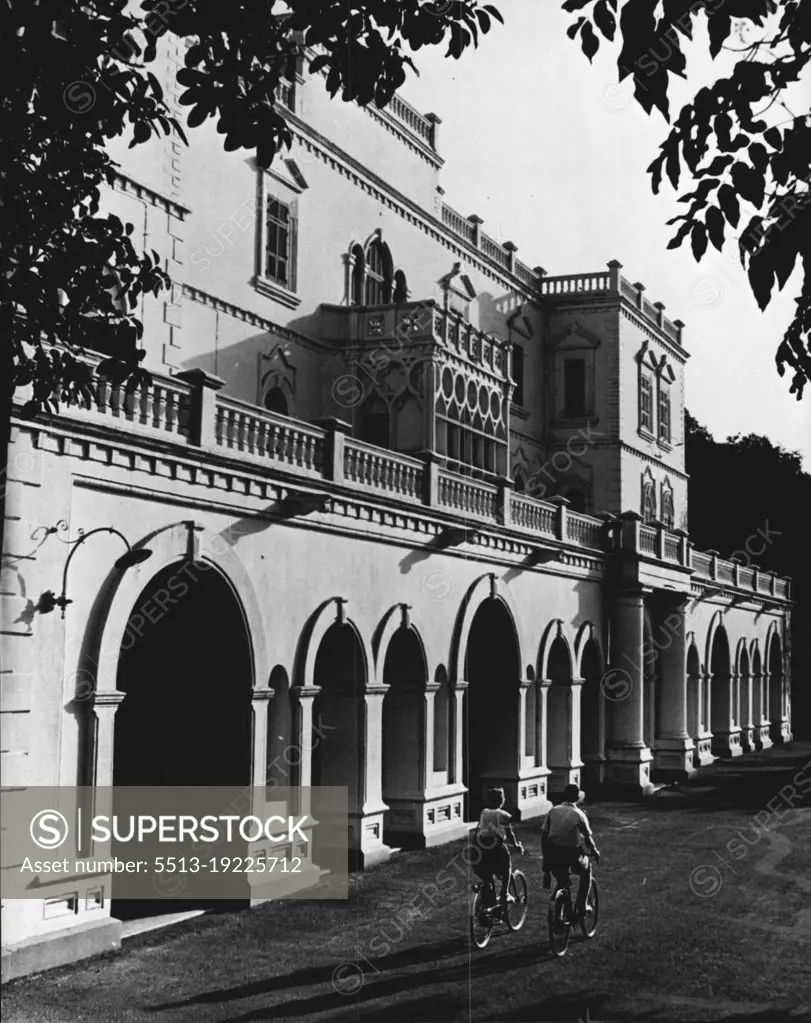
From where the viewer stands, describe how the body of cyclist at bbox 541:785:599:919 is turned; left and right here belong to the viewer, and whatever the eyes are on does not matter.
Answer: facing away from the viewer and to the right of the viewer

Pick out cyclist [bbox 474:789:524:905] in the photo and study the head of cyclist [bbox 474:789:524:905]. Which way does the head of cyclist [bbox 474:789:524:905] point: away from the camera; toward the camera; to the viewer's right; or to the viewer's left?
away from the camera

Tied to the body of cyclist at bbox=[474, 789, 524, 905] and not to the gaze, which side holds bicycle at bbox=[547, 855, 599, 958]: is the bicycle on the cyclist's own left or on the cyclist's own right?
on the cyclist's own right

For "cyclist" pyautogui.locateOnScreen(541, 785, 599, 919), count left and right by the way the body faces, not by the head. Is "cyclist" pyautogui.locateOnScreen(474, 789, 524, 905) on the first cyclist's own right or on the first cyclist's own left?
on the first cyclist's own left

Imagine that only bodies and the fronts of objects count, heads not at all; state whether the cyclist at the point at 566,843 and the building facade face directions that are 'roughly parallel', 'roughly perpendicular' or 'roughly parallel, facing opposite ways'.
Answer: roughly perpendicular

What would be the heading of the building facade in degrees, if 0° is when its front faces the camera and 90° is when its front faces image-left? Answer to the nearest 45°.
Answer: approximately 315°

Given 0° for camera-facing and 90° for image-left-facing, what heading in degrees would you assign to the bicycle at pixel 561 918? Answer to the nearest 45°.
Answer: approximately 225°

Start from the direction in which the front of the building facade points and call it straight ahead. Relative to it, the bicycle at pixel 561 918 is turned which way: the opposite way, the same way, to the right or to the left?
to the left

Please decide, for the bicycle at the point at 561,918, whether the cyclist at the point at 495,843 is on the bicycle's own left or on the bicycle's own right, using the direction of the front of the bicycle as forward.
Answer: on the bicycle's own left
